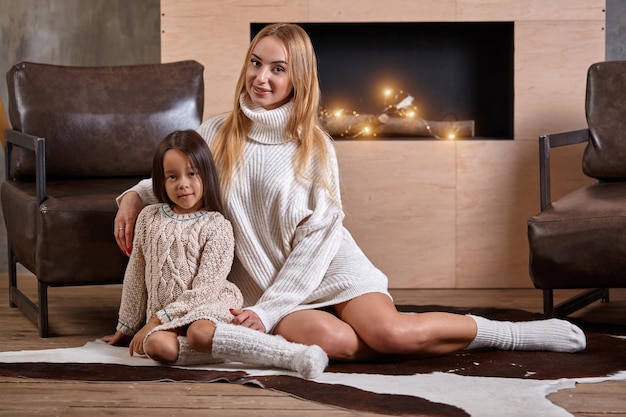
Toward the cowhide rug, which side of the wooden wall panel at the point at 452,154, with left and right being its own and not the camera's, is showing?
front

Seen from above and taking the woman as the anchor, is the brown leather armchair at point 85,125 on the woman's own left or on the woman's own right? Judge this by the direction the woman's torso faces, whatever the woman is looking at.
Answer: on the woman's own right

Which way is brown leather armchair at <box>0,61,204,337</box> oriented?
toward the camera

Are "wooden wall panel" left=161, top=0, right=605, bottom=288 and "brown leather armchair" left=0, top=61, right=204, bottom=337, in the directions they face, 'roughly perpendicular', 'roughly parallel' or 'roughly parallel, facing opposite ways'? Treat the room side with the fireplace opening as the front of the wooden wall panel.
roughly parallel

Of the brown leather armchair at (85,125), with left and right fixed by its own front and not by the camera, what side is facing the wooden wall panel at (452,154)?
left

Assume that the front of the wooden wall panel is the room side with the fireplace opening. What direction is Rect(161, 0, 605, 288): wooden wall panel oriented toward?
toward the camera

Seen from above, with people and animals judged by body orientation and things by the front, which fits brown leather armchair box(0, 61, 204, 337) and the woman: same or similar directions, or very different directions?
same or similar directions

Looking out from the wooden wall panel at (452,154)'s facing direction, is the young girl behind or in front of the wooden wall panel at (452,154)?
in front

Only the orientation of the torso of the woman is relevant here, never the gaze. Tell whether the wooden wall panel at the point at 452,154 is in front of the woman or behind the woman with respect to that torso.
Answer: behind

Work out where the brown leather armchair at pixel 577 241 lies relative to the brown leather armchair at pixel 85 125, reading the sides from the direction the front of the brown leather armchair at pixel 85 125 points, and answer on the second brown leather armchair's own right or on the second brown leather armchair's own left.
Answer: on the second brown leather armchair's own left

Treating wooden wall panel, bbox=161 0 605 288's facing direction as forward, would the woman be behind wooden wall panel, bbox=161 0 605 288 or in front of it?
in front

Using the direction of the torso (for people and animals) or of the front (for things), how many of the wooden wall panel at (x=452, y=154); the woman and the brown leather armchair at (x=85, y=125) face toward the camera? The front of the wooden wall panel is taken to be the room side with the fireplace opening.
3

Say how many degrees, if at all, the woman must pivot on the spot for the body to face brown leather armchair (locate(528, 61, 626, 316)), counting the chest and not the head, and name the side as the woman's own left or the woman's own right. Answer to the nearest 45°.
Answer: approximately 90° to the woman's own left

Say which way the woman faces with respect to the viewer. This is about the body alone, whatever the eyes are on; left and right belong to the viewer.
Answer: facing the viewer

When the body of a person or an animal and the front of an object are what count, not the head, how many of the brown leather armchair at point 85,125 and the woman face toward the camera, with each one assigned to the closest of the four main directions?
2
